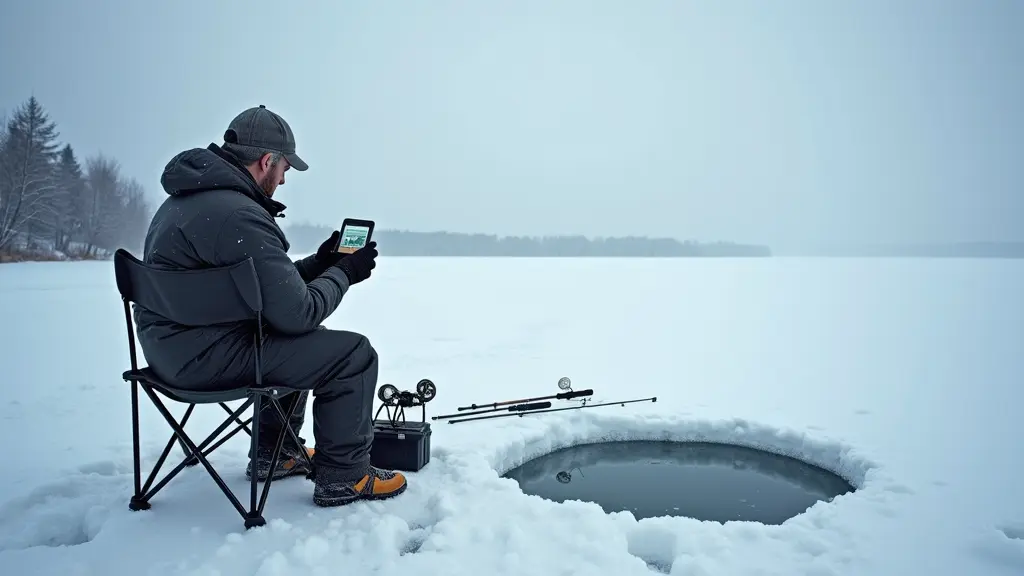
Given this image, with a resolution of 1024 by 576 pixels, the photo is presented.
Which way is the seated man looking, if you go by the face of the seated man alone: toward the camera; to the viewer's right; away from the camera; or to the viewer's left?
to the viewer's right

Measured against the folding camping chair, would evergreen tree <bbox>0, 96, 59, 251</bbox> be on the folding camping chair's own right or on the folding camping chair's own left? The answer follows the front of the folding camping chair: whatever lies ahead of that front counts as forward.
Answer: on the folding camping chair's own left

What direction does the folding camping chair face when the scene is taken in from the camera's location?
facing away from the viewer and to the right of the viewer

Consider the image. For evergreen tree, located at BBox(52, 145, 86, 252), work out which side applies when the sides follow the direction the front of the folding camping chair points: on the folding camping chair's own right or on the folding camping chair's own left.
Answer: on the folding camping chair's own left
